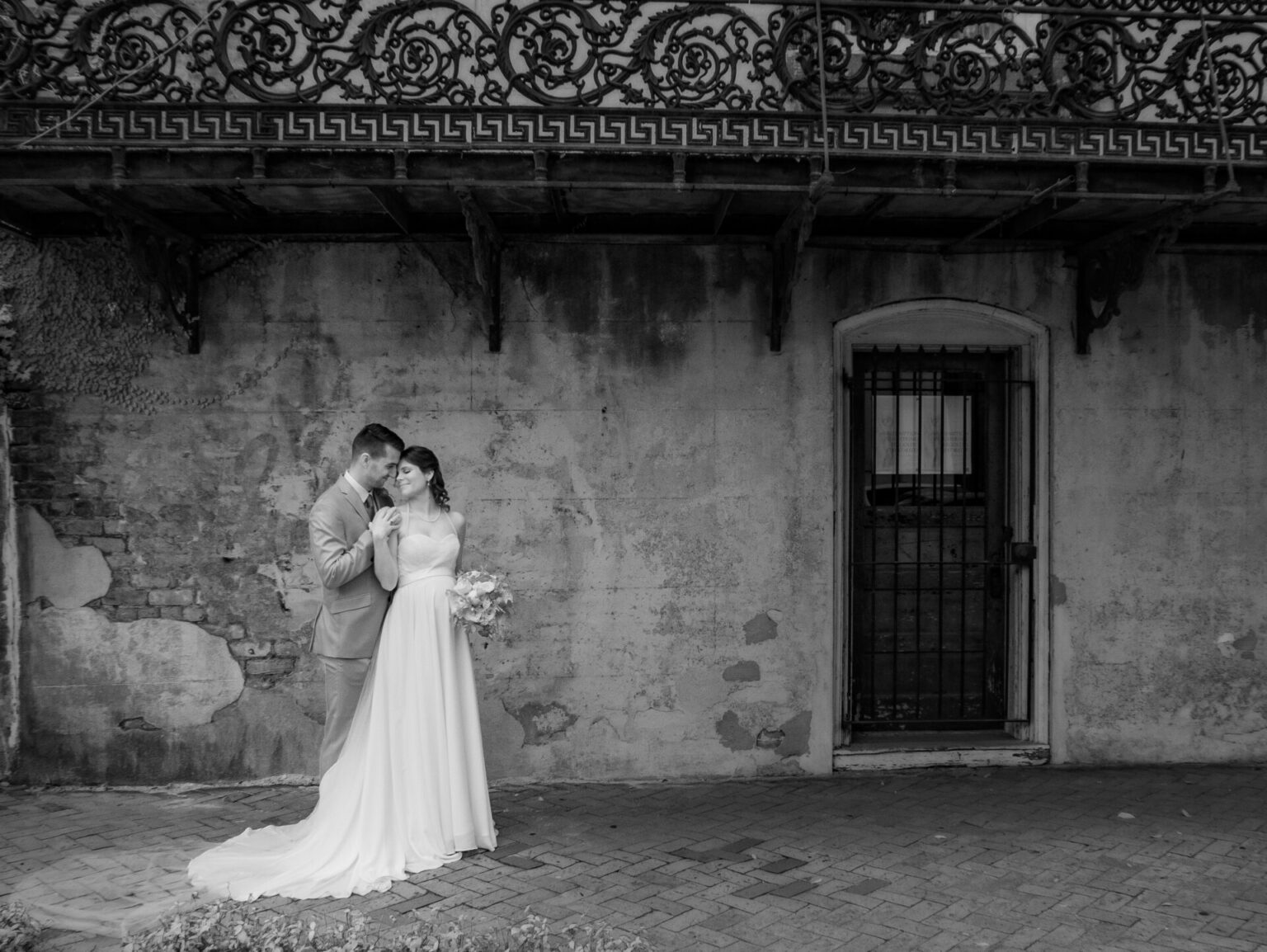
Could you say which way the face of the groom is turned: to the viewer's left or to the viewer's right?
to the viewer's right

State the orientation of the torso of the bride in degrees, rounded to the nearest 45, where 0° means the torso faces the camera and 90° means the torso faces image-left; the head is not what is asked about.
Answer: approximately 0°

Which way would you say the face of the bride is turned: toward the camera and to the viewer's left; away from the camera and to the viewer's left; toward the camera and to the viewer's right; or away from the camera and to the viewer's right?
toward the camera and to the viewer's left
